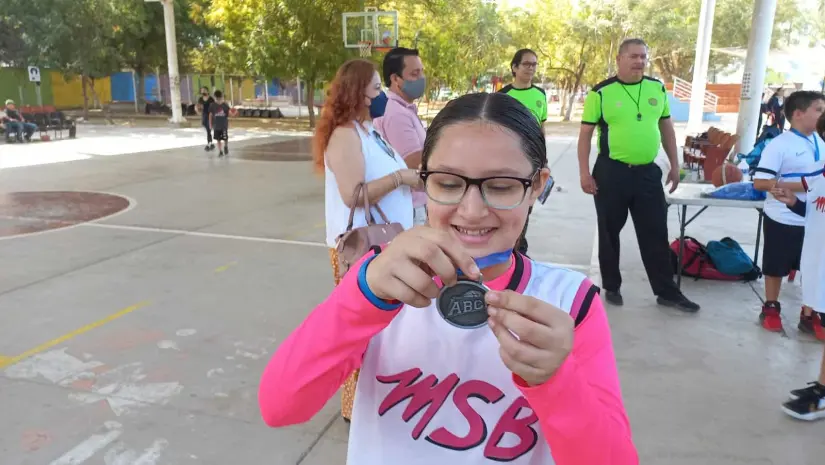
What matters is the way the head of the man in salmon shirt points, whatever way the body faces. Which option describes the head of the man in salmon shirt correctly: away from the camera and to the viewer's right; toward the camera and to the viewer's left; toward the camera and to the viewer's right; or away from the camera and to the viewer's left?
toward the camera and to the viewer's right

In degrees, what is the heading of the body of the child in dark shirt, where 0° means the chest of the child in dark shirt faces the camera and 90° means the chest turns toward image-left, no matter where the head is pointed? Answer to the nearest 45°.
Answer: approximately 0°

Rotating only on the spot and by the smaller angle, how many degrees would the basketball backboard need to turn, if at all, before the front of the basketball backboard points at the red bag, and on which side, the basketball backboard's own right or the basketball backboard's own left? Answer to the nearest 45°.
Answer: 0° — it already faces it

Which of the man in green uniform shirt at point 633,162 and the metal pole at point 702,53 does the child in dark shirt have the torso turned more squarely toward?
the man in green uniform shirt

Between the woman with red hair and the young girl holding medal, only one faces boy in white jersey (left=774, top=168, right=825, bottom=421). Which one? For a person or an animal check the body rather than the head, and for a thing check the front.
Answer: the woman with red hair

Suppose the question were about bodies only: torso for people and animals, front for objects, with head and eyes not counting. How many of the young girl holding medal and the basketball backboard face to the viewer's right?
0

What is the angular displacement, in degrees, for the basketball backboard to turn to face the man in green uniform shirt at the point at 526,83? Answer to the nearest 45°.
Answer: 0° — it already faces them

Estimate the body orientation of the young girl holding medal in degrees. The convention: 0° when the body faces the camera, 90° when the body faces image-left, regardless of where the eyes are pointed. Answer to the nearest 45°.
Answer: approximately 0°

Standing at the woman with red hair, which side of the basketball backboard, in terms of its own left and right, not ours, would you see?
front

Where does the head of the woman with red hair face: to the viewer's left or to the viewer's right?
to the viewer's right
